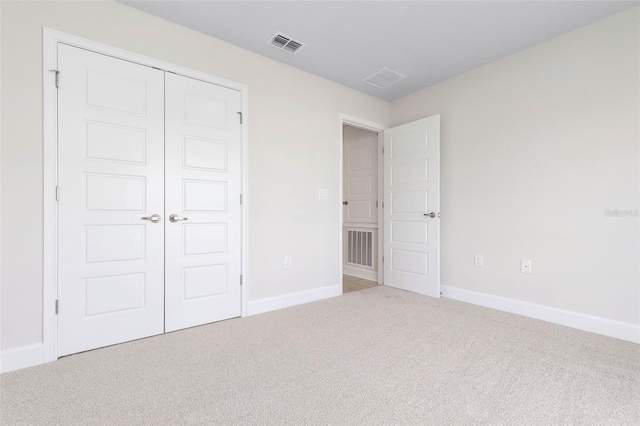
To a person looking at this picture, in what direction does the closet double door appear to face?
facing the viewer and to the right of the viewer

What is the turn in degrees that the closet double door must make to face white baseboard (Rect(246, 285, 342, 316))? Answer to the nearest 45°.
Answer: approximately 45° to its left

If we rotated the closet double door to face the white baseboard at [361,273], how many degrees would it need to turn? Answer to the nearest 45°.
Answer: approximately 45° to its left

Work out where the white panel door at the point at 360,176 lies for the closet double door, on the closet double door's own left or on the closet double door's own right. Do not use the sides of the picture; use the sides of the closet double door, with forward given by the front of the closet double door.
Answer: on the closet double door's own left

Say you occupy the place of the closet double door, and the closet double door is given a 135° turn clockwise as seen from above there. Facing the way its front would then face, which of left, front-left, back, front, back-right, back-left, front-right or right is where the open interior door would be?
back
